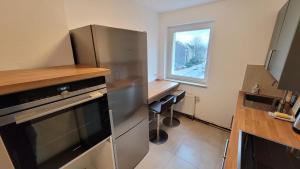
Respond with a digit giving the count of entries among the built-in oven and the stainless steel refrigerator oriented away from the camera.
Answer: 0

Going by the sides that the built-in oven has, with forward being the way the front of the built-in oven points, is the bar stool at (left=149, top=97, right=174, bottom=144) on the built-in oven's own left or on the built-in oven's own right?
on the built-in oven's own left

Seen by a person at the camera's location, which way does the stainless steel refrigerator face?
facing the viewer and to the right of the viewer

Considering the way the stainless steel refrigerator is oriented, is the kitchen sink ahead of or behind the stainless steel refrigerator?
ahead

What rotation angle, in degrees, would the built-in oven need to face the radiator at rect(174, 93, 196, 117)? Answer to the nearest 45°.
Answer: approximately 45° to its left
